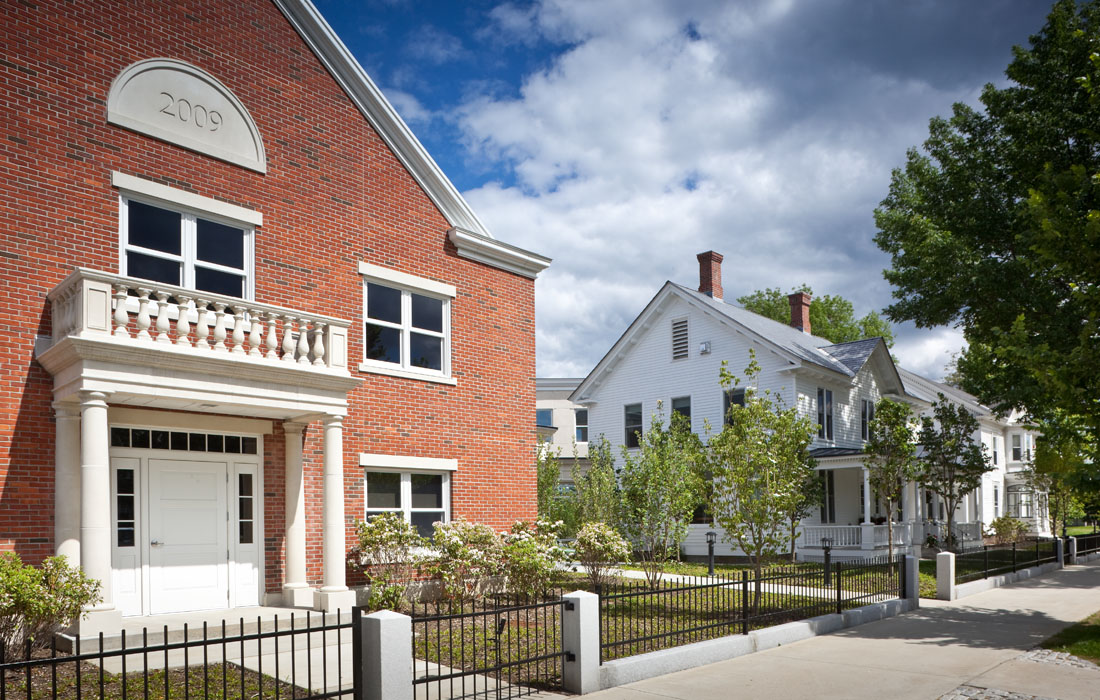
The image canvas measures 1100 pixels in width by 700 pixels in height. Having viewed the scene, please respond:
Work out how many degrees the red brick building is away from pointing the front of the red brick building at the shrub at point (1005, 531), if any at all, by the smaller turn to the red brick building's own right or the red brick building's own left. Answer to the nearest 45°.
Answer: approximately 90° to the red brick building's own left

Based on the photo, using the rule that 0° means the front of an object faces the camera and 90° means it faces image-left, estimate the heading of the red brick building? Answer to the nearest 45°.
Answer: approximately 315°
